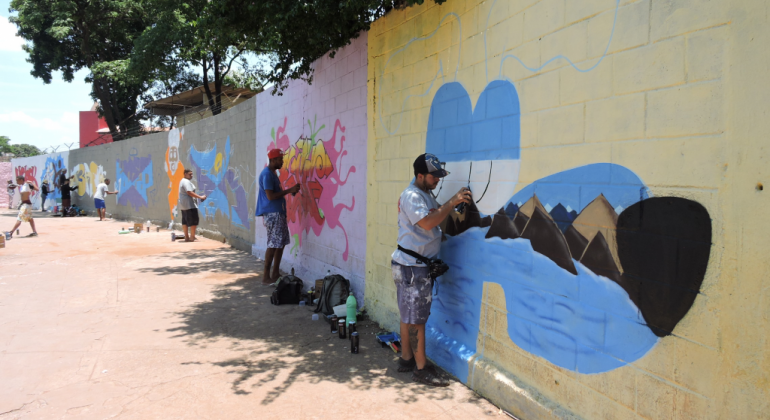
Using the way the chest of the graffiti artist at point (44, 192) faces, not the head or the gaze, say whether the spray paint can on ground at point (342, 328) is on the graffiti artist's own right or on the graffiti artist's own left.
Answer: on the graffiti artist's own right

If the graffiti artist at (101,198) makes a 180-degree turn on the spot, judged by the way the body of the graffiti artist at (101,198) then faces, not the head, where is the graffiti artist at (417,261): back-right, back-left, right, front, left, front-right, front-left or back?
left

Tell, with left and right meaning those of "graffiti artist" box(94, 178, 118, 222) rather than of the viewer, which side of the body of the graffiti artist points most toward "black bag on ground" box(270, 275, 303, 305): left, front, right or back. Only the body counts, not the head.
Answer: right

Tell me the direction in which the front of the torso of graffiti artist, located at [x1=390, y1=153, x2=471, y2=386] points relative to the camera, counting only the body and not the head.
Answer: to the viewer's right

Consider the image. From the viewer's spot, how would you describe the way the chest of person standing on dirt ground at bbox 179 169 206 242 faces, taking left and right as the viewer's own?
facing to the right of the viewer

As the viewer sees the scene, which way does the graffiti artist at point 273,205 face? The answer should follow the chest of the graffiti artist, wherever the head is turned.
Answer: to the viewer's right

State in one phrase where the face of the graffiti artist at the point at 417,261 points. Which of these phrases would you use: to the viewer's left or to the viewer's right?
to the viewer's right

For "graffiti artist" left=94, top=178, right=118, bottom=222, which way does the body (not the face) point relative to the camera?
to the viewer's right

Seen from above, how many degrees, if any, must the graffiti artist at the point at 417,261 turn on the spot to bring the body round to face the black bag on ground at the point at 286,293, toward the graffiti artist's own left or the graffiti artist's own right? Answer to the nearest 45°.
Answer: approximately 135° to the graffiti artist's own left

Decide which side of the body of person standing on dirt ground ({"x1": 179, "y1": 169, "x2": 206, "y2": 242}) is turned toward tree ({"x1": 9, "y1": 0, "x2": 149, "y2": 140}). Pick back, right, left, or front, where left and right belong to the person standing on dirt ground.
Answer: left

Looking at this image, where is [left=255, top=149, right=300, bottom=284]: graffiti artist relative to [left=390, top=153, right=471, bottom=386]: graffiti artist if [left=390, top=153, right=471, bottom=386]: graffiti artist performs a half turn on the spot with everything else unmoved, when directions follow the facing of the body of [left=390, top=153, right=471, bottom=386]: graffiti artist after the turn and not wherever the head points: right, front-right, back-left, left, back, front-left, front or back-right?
front-right

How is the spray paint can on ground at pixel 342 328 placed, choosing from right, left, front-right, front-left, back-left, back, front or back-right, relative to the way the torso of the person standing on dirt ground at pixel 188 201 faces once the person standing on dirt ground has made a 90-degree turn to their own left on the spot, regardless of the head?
back

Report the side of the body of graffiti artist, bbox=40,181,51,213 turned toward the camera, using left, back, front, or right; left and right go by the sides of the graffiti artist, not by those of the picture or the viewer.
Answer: right

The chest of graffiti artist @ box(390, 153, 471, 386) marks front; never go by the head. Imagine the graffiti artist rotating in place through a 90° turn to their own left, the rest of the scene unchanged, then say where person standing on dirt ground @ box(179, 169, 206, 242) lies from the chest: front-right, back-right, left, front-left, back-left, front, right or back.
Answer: front-left
